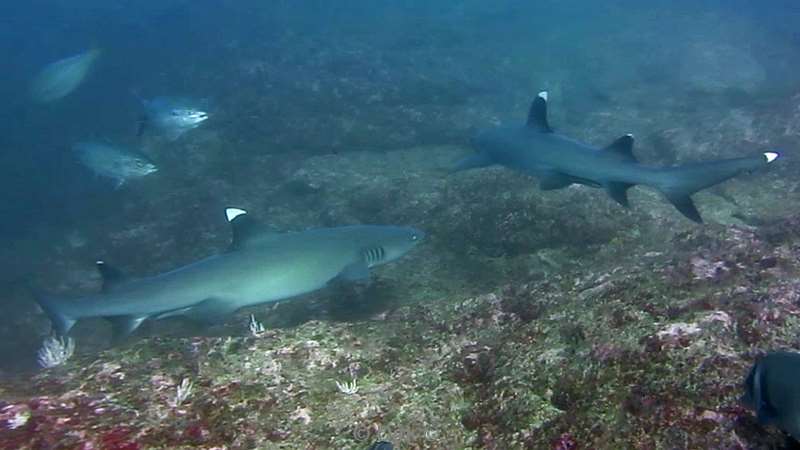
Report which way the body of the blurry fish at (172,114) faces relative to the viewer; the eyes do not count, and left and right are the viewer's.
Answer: facing to the right of the viewer

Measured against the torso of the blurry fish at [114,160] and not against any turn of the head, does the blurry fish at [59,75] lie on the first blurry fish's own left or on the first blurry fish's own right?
on the first blurry fish's own left

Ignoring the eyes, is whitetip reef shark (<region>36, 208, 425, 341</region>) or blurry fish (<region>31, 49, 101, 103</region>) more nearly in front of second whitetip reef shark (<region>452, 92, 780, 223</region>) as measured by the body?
the blurry fish

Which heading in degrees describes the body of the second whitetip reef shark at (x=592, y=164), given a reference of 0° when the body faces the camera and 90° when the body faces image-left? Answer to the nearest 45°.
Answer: approximately 135°

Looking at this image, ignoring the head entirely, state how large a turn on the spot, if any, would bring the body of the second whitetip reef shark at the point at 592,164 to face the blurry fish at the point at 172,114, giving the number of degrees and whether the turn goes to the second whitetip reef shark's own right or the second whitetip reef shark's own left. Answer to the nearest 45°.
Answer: approximately 45° to the second whitetip reef shark's own left

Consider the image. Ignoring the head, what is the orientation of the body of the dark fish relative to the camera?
to the viewer's left

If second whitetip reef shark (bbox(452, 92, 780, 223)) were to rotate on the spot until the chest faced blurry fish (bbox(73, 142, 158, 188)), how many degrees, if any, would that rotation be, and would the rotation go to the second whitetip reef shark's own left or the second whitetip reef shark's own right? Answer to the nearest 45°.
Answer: approximately 45° to the second whitetip reef shark's own left

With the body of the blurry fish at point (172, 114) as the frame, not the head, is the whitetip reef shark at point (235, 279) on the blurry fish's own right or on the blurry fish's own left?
on the blurry fish's own right

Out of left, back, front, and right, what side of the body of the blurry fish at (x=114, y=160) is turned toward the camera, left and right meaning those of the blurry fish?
right

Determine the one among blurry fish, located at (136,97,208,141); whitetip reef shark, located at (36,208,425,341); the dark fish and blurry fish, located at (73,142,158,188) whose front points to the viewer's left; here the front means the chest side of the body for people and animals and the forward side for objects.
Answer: the dark fish

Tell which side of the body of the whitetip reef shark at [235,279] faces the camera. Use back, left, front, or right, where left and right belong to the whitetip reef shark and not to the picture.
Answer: right
